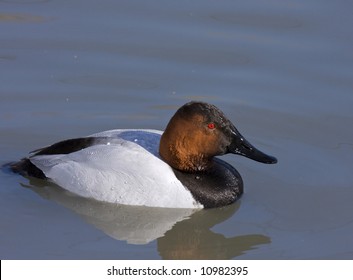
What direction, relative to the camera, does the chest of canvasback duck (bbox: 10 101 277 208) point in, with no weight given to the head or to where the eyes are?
to the viewer's right
